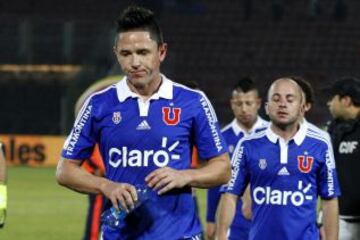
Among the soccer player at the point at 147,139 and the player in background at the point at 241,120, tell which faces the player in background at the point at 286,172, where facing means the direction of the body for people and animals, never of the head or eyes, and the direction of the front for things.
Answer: the player in background at the point at 241,120

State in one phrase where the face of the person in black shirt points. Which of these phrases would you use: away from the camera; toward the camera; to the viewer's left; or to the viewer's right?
to the viewer's left

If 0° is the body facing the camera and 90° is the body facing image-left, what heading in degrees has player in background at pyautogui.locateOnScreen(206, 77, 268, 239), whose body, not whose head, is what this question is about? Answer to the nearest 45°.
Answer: approximately 0°

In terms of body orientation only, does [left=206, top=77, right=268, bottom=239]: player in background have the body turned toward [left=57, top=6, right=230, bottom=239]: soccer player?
yes

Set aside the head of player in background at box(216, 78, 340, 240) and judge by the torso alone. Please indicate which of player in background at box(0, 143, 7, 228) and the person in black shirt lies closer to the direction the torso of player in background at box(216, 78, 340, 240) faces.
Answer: the player in background

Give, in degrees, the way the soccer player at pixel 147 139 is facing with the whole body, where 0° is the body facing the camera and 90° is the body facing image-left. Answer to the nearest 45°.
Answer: approximately 0°
